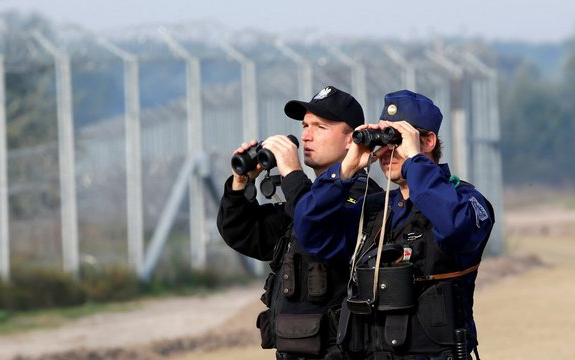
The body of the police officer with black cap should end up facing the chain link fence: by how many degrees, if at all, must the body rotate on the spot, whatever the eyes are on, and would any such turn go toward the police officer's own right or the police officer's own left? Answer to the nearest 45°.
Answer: approximately 135° to the police officer's own right

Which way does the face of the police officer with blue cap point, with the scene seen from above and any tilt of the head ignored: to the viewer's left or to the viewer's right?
to the viewer's left

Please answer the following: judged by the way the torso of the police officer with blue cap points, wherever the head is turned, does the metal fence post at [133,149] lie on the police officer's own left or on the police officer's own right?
on the police officer's own right

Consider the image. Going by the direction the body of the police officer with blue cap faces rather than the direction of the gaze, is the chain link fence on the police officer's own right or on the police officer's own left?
on the police officer's own right

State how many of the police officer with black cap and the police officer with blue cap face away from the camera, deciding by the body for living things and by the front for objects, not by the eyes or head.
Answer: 0

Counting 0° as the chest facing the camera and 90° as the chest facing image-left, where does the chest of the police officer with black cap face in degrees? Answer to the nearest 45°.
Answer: approximately 45°

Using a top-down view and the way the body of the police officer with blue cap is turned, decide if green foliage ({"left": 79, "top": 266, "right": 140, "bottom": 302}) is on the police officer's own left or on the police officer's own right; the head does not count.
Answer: on the police officer's own right
